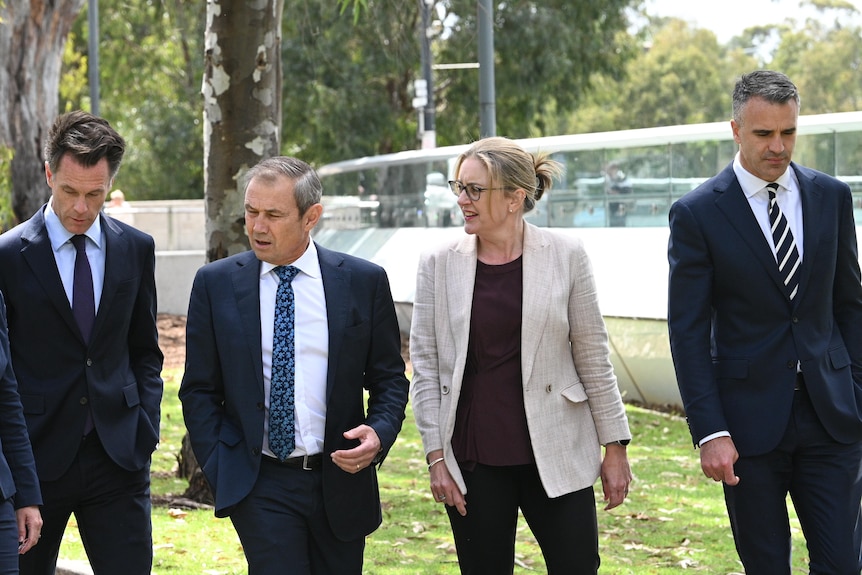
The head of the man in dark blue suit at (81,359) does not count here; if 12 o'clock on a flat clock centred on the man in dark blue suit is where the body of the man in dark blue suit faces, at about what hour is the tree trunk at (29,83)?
The tree trunk is roughly at 6 o'clock from the man in dark blue suit.

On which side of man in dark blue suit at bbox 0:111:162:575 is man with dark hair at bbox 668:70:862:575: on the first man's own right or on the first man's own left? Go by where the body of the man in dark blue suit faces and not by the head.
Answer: on the first man's own left

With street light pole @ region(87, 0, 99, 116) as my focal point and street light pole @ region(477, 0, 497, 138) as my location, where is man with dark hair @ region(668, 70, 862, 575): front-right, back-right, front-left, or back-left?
back-left

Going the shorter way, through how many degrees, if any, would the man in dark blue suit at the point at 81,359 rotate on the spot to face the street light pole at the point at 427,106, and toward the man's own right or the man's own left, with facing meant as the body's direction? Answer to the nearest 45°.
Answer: approximately 180°

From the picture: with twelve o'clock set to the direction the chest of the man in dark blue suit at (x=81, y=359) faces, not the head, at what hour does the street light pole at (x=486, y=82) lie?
The street light pole is roughly at 7 o'clock from the man in dark blue suit.

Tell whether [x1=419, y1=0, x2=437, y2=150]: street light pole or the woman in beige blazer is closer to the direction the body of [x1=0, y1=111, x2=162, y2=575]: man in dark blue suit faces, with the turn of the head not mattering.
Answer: the woman in beige blazer

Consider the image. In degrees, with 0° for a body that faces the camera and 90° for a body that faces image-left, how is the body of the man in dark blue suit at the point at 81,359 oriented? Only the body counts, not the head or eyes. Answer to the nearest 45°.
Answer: approximately 0°

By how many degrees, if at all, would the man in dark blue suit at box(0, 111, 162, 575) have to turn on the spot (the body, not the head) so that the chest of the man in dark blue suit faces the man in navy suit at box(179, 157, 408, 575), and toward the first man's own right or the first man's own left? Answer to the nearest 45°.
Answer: approximately 45° to the first man's own left
